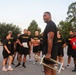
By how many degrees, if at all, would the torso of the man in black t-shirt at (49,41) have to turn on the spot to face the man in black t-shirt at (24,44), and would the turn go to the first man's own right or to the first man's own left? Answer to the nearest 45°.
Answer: approximately 90° to the first man's own right
